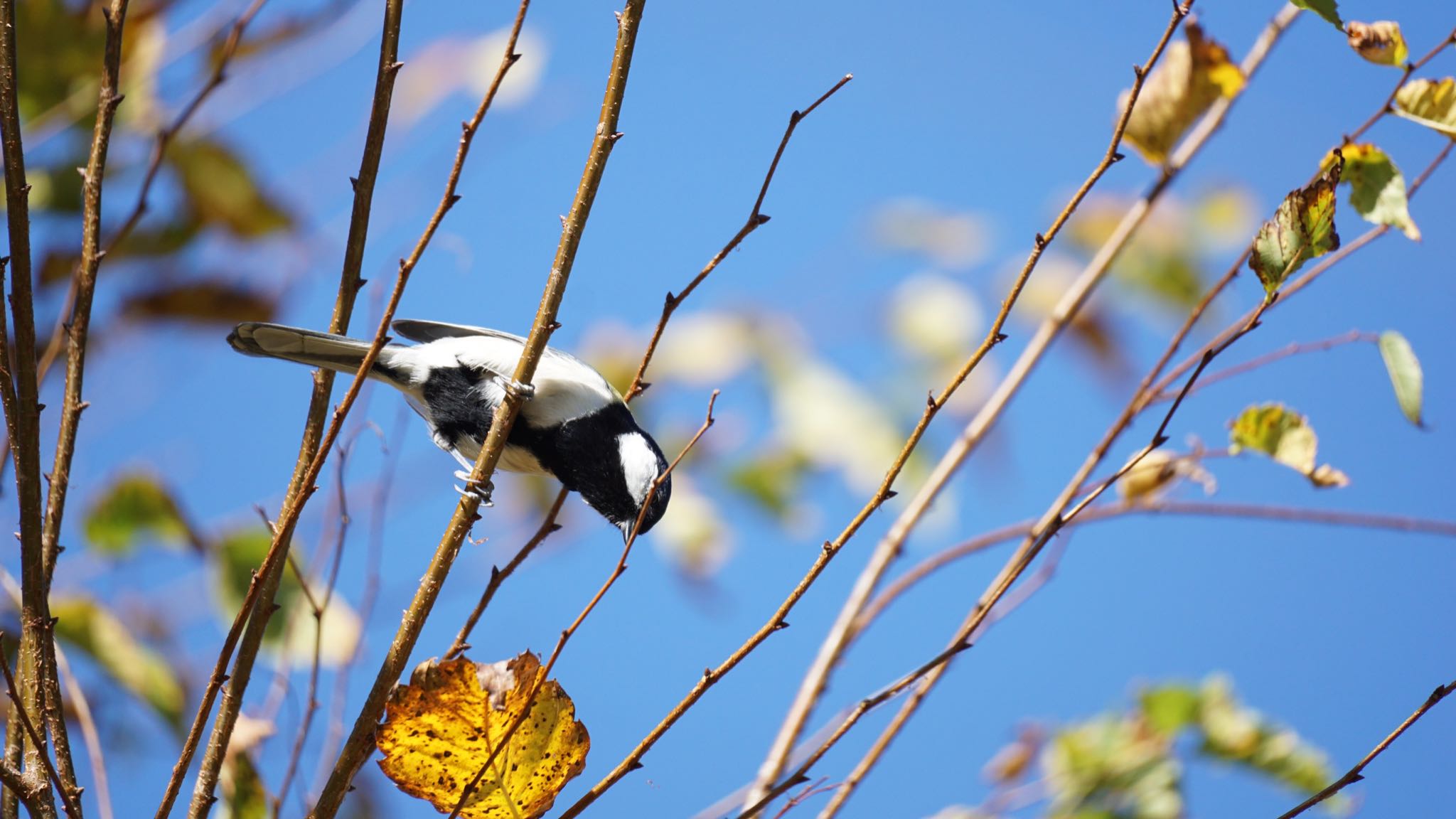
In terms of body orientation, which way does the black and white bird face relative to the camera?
to the viewer's right

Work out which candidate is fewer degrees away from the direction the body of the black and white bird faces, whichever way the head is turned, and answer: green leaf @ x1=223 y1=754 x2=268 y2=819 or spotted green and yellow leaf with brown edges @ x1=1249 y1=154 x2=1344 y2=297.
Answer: the spotted green and yellow leaf with brown edges

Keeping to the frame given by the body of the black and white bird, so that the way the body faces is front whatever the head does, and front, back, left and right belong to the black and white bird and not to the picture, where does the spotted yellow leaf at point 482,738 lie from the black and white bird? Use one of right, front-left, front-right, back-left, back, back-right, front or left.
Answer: right
